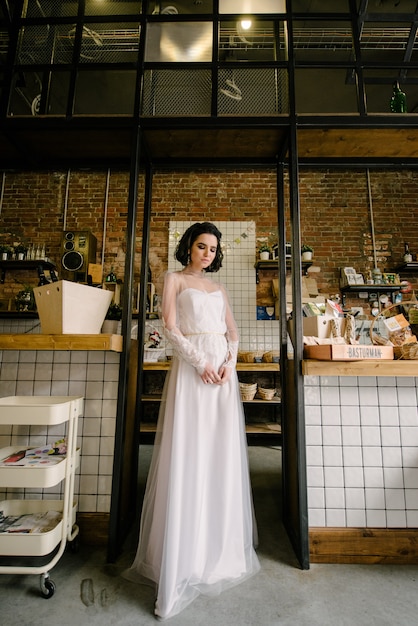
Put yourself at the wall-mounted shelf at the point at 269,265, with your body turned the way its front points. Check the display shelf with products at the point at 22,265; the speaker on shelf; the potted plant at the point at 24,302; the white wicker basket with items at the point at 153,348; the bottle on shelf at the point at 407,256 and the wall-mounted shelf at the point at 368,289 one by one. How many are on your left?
2

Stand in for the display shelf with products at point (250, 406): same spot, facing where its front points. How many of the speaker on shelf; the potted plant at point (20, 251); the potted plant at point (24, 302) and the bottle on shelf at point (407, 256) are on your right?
3

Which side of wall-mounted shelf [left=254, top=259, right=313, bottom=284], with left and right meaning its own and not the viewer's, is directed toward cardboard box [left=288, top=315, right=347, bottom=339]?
front

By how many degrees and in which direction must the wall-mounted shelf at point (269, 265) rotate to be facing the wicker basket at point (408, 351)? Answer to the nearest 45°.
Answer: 0° — it already faces it

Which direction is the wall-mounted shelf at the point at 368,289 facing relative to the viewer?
toward the camera

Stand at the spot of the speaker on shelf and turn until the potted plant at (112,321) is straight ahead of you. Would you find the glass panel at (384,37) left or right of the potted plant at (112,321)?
left

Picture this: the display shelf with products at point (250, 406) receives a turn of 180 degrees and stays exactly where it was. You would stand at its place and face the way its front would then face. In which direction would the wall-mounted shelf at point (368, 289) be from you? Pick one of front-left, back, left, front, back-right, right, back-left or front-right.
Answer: right

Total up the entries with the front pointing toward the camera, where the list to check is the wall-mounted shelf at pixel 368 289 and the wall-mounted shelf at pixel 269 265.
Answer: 2

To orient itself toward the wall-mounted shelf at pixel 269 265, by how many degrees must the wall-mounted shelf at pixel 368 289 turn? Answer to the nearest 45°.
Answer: approximately 45° to its right

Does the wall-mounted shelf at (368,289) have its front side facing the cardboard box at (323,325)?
yes

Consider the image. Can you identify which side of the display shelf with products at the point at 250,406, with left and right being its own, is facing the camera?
front

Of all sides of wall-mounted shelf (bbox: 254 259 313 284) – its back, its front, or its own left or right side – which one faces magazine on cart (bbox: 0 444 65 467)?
front

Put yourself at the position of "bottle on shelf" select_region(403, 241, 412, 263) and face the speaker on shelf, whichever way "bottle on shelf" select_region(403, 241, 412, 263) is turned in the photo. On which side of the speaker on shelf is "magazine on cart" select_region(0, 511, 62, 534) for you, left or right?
left

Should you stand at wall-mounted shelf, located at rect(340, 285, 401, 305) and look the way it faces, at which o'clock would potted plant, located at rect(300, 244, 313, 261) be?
The potted plant is roughly at 2 o'clock from the wall-mounted shelf.

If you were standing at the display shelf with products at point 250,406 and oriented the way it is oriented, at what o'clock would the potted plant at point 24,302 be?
The potted plant is roughly at 3 o'clock from the display shelf with products.
